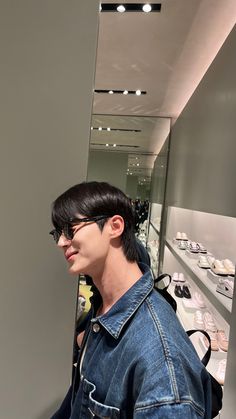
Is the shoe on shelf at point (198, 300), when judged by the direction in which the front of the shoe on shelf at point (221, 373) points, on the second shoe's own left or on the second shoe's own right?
on the second shoe's own right

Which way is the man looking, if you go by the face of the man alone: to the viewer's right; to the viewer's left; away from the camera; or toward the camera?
to the viewer's left

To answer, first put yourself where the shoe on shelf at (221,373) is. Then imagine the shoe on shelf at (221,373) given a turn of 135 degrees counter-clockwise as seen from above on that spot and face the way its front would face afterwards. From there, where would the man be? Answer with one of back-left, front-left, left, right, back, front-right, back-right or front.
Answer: right

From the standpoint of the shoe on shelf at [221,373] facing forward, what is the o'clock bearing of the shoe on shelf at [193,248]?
the shoe on shelf at [193,248] is roughly at 4 o'clock from the shoe on shelf at [221,373].

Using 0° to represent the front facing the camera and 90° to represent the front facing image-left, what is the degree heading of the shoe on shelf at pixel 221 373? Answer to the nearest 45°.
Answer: approximately 45°

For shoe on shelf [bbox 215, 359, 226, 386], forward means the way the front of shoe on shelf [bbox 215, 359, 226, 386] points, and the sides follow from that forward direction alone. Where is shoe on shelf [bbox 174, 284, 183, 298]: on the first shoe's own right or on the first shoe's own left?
on the first shoe's own right

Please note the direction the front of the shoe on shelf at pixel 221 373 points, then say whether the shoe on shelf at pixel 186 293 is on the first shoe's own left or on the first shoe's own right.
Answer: on the first shoe's own right
